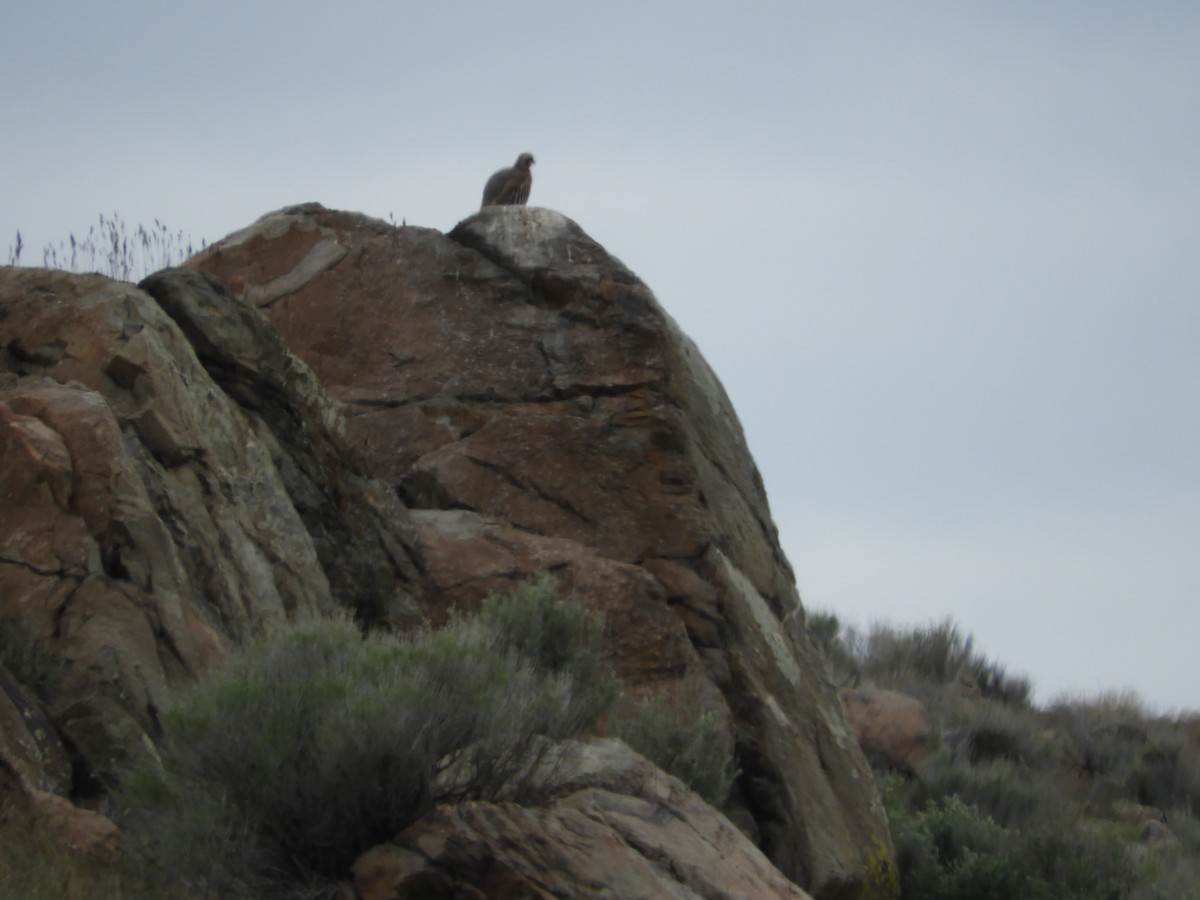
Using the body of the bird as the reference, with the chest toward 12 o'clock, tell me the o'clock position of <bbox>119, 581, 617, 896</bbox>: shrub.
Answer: The shrub is roughly at 3 o'clock from the bird.

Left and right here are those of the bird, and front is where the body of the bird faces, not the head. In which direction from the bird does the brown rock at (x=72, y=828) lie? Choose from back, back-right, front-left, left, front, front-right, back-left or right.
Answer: right

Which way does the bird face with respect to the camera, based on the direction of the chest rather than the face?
to the viewer's right

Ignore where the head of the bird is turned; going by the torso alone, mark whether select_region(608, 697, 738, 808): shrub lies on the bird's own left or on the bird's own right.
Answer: on the bird's own right

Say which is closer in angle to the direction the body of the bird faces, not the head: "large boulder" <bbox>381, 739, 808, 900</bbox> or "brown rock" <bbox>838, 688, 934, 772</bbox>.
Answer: the brown rock

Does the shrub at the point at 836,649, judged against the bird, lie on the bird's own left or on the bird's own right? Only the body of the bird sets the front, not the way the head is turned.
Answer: on the bird's own left

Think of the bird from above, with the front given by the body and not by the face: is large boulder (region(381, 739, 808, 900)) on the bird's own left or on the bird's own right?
on the bird's own right

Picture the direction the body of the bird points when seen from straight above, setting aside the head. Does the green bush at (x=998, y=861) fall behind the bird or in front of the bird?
in front

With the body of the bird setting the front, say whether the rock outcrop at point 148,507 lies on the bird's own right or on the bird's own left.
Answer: on the bird's own right

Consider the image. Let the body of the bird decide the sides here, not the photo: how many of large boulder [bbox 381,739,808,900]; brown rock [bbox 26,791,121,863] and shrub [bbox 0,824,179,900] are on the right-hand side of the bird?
3

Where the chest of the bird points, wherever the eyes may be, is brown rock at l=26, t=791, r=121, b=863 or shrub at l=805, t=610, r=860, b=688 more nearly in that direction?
the shrub
